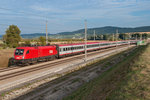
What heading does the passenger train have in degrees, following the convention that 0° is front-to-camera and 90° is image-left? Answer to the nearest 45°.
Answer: approximately 45°
